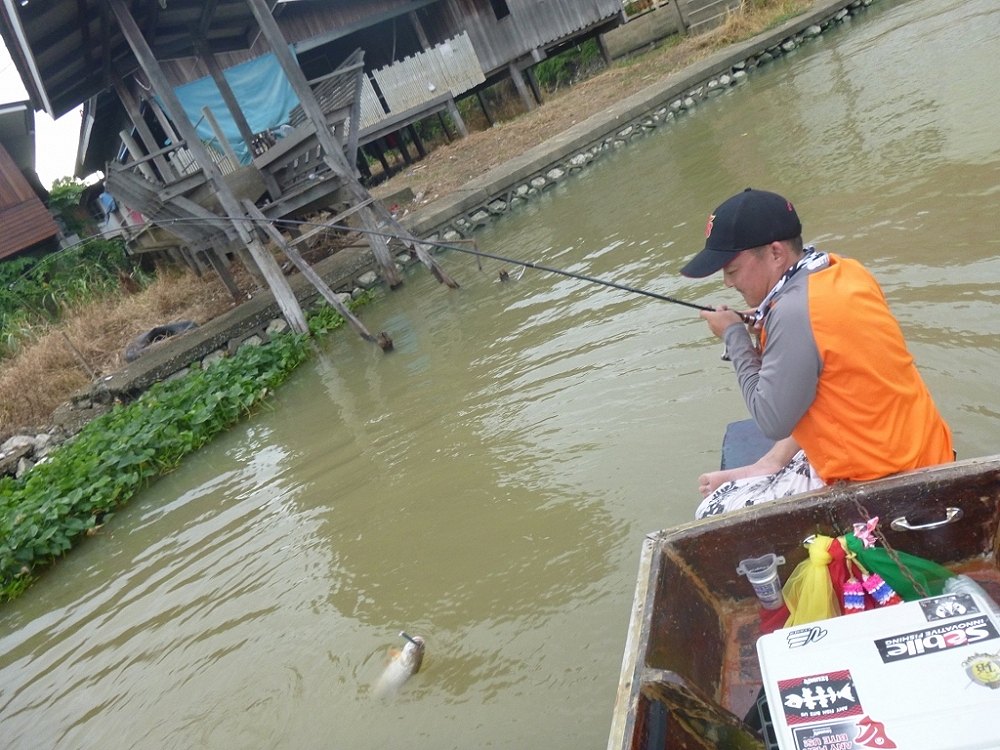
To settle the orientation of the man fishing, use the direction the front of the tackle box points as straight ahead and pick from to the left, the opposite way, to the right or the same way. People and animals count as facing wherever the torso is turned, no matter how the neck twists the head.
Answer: to the left

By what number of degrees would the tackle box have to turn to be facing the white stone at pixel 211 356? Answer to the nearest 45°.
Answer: approximately 135° to its right

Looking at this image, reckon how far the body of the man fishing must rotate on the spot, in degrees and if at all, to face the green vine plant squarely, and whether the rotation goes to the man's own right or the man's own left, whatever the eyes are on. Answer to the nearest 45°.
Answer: approximately 45° to the man's own right

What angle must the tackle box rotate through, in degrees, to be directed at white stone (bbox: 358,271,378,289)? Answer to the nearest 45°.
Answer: approximately 45° to its left

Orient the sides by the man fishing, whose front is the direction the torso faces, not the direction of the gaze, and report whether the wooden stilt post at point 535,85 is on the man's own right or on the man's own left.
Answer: on the man's own right

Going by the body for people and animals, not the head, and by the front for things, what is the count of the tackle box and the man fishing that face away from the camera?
1

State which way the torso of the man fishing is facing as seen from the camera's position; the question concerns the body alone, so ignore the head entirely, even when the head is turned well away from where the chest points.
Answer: to the viewer's left

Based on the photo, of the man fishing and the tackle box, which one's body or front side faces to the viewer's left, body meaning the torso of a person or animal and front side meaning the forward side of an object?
the man fishing

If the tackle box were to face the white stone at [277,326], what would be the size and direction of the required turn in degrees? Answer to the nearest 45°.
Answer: approximately 135° to its right

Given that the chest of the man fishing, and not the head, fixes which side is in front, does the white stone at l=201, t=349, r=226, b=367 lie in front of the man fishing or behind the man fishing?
in front

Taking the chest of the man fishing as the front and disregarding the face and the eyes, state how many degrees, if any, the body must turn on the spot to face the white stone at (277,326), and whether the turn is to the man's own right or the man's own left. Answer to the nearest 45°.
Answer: approximately 45° to the man's own right

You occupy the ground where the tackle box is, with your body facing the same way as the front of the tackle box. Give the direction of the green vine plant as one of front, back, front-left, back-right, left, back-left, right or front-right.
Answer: front-left

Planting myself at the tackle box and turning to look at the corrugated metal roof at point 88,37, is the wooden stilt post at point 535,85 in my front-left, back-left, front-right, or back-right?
front-right

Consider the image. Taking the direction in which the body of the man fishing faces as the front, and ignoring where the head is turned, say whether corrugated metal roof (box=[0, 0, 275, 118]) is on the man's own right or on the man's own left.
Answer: on the man's own right

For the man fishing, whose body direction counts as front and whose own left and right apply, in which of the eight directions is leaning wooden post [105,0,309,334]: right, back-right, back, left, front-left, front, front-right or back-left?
front-right

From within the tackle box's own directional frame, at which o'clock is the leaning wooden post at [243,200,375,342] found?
The leaning wooden post is roughly at 11 o'clock from the tackle box.

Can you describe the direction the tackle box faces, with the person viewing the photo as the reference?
facing away from the viewer
